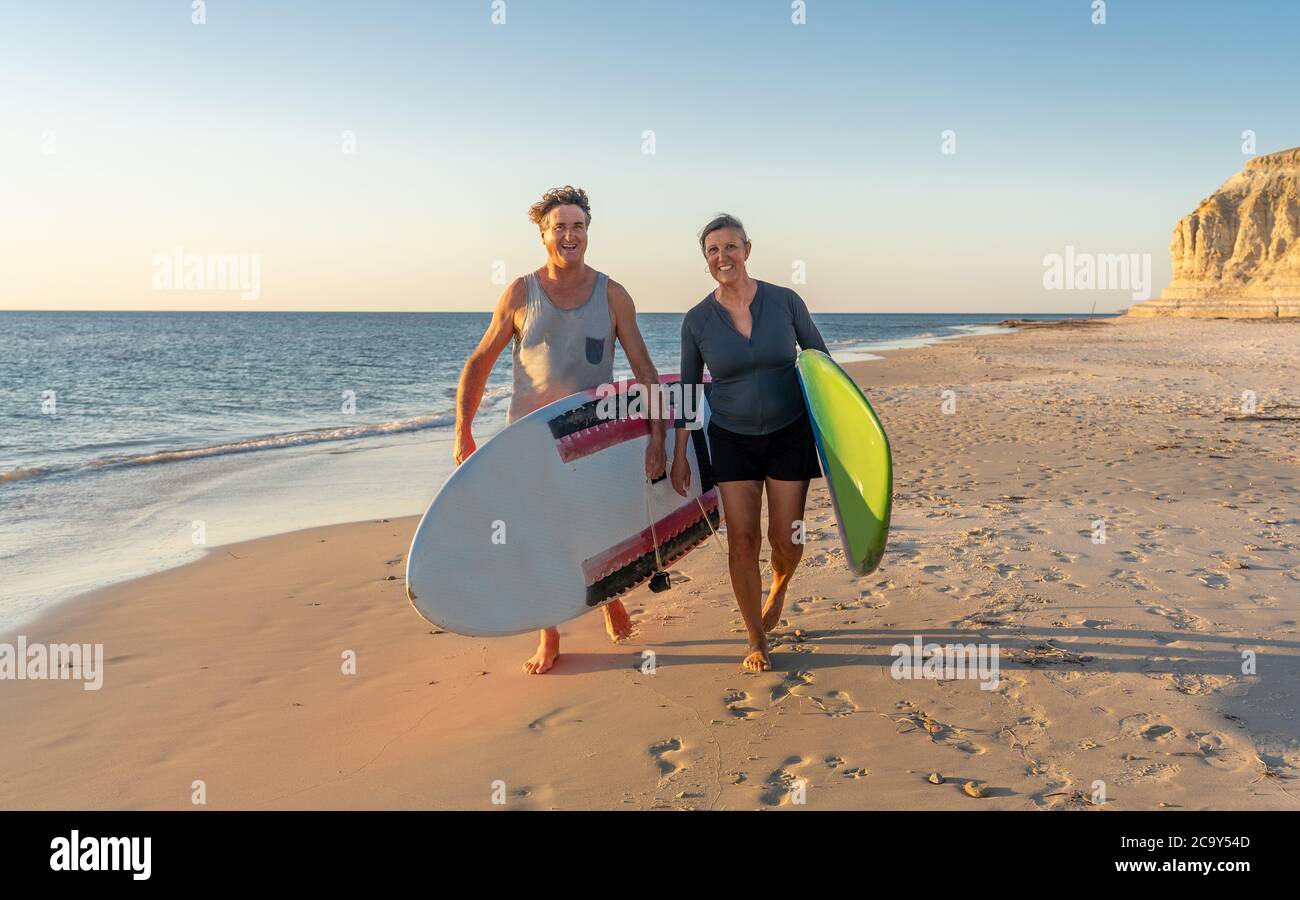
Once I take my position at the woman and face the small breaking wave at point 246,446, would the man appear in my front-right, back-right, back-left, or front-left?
front-left

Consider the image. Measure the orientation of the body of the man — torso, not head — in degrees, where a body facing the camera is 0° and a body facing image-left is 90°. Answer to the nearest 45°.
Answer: approximately 0°

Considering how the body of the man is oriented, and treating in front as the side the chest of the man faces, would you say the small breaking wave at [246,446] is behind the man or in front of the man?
behind

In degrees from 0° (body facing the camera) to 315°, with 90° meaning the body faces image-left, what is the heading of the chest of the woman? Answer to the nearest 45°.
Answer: approximately 0°

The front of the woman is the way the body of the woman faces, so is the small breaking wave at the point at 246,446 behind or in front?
behind

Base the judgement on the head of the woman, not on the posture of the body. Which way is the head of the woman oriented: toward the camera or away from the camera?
toward the camera

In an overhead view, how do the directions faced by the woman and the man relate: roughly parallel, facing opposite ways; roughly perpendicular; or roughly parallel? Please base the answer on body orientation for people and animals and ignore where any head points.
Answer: roughly parallel
